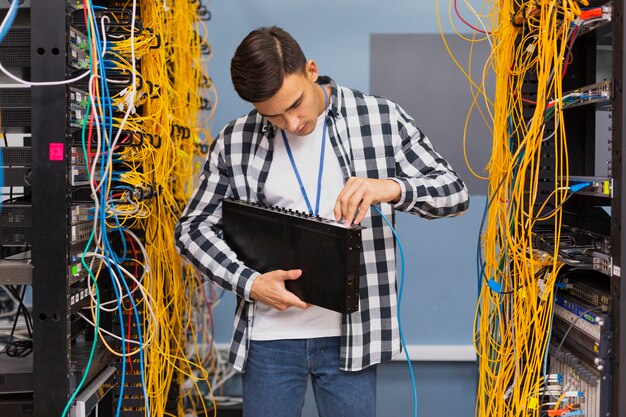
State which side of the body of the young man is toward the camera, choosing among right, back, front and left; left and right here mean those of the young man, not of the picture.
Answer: front

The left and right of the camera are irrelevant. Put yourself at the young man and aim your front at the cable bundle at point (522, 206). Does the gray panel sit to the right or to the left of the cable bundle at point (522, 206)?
left

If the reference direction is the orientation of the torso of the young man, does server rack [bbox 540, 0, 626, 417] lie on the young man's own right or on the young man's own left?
on the young man's own left

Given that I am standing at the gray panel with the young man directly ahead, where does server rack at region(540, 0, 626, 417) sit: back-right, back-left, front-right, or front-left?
front-left

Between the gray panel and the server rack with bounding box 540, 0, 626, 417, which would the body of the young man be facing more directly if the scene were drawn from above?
the server rack

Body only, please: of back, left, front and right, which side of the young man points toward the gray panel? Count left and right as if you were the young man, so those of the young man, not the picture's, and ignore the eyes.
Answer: back

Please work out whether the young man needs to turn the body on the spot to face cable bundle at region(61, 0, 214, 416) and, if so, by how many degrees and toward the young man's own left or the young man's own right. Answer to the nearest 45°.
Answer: approximately 135° to the young man's own right

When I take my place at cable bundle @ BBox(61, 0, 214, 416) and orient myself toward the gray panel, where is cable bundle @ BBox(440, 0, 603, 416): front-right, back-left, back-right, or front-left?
front-right

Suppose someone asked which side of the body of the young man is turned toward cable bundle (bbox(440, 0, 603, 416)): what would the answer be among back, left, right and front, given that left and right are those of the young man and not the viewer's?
left

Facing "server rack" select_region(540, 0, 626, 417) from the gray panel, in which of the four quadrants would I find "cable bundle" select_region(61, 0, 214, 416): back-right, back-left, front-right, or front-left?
front-right
